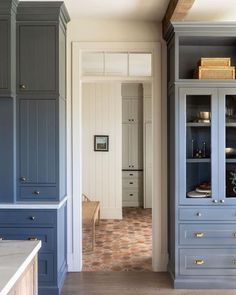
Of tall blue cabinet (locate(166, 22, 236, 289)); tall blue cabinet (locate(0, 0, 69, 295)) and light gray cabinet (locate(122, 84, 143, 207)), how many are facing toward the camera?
3

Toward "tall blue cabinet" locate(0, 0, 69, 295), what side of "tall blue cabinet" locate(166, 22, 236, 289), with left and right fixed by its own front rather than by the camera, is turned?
right

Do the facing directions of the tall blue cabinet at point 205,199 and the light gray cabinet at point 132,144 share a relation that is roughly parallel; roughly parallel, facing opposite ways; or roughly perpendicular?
roughly parallel

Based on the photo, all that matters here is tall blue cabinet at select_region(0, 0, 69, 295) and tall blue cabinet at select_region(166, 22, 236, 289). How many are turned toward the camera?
2

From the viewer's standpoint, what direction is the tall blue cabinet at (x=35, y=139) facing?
toward the camera

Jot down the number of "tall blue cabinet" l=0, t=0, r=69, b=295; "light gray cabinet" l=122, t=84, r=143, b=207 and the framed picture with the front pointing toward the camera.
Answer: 3

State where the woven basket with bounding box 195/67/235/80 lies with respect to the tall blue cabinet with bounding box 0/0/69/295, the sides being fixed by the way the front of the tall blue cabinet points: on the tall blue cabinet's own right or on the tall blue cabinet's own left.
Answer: on the tall blue cabinet's own left

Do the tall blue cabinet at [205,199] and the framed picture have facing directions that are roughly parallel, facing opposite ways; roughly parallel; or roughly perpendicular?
roughly parallel

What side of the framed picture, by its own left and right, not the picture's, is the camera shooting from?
front

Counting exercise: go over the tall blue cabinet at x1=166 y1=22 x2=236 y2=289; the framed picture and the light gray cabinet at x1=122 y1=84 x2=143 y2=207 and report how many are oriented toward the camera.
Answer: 3

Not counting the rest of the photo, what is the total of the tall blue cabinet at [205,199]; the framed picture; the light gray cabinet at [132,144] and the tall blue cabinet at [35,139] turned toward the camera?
4

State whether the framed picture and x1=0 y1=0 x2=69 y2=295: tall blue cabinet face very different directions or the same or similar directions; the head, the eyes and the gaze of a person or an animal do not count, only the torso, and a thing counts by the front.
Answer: same or similar directions

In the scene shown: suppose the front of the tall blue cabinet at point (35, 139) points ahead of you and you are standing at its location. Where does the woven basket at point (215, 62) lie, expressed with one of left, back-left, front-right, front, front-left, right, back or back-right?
left

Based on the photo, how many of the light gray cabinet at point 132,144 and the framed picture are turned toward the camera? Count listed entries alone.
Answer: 2

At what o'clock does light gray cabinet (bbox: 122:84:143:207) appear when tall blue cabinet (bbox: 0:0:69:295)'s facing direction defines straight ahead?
The light gray cabinet is roughly at 7 o'clock from the tall blue cabinet.

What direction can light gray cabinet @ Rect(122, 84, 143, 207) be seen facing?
toward the camera
